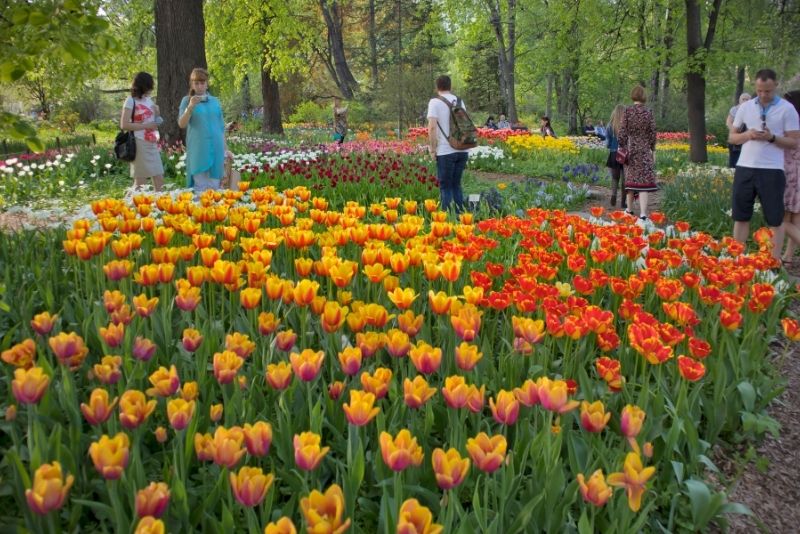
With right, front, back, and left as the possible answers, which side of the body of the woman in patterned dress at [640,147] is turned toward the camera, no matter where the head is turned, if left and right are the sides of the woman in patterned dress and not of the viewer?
back

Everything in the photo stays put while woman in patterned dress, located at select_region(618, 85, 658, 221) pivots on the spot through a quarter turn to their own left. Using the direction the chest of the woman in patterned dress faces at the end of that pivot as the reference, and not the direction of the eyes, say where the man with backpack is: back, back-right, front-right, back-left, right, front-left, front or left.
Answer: front-left

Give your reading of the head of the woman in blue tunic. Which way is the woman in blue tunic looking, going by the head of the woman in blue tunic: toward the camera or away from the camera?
toward the camera

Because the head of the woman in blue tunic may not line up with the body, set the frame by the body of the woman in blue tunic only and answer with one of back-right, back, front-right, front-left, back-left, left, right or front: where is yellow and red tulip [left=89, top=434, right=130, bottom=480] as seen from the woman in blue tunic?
front

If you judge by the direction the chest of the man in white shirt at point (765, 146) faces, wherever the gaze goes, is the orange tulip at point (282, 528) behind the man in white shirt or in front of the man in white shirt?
in front

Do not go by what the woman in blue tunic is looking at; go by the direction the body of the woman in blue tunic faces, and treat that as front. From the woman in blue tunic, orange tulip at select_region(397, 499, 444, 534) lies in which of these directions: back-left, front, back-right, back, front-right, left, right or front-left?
front

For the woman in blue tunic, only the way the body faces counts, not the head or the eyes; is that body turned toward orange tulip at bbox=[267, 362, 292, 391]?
yes

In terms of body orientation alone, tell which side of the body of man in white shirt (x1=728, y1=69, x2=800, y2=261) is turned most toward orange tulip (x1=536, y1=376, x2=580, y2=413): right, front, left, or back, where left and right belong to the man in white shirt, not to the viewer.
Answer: front

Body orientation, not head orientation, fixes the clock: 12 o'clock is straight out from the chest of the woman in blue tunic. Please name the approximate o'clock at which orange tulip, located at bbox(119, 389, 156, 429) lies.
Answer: The orange tulip is roughly at 12 o'clock from the woman in blue tunic.

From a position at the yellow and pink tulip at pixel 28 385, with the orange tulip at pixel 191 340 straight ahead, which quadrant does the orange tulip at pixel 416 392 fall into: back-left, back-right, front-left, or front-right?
front-right

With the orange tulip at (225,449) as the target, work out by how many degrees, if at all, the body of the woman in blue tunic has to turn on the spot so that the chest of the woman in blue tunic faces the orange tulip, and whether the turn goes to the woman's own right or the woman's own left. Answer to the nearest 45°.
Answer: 0° — they already face it

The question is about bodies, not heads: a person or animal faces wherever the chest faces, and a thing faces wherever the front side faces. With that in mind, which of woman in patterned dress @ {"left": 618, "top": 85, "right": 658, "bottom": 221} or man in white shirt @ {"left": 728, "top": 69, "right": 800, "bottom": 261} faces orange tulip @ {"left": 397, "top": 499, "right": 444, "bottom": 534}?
the man in white shirt

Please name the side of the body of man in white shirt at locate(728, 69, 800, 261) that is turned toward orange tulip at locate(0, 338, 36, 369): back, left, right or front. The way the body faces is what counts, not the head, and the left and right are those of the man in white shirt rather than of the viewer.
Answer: front

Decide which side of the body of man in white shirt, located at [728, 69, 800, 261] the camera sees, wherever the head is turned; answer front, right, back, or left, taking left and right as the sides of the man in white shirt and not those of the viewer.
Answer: front

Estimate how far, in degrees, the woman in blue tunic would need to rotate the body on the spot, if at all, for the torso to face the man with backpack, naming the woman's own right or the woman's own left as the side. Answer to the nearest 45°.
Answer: approximately 90° to the woman's own left

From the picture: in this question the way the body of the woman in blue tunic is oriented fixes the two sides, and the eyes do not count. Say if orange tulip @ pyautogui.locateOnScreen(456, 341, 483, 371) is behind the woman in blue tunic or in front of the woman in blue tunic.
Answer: in front

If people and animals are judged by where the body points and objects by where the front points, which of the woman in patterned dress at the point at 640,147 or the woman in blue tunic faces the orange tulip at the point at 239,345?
the woman in blue tunic

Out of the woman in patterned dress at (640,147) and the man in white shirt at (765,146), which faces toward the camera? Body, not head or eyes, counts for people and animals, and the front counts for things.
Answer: the man in white shirt

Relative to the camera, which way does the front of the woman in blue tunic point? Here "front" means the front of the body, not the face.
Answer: toward the camera

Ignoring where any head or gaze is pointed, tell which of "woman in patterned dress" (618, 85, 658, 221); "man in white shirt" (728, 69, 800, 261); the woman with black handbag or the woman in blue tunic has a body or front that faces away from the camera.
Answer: the woman in patterned dress
